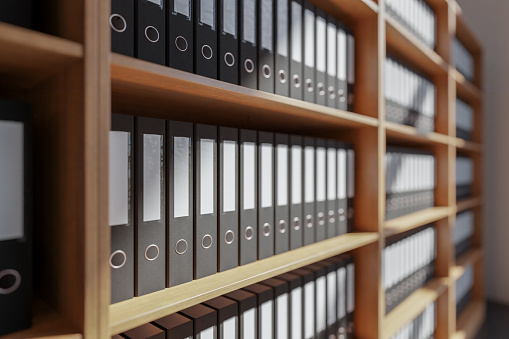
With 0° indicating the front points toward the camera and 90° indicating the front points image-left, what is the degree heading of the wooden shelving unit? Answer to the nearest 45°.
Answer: approximately 315°

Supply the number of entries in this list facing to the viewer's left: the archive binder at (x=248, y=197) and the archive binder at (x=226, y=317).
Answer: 0

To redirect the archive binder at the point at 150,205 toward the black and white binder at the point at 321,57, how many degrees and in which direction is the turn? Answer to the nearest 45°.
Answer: approximately 90° to its left
